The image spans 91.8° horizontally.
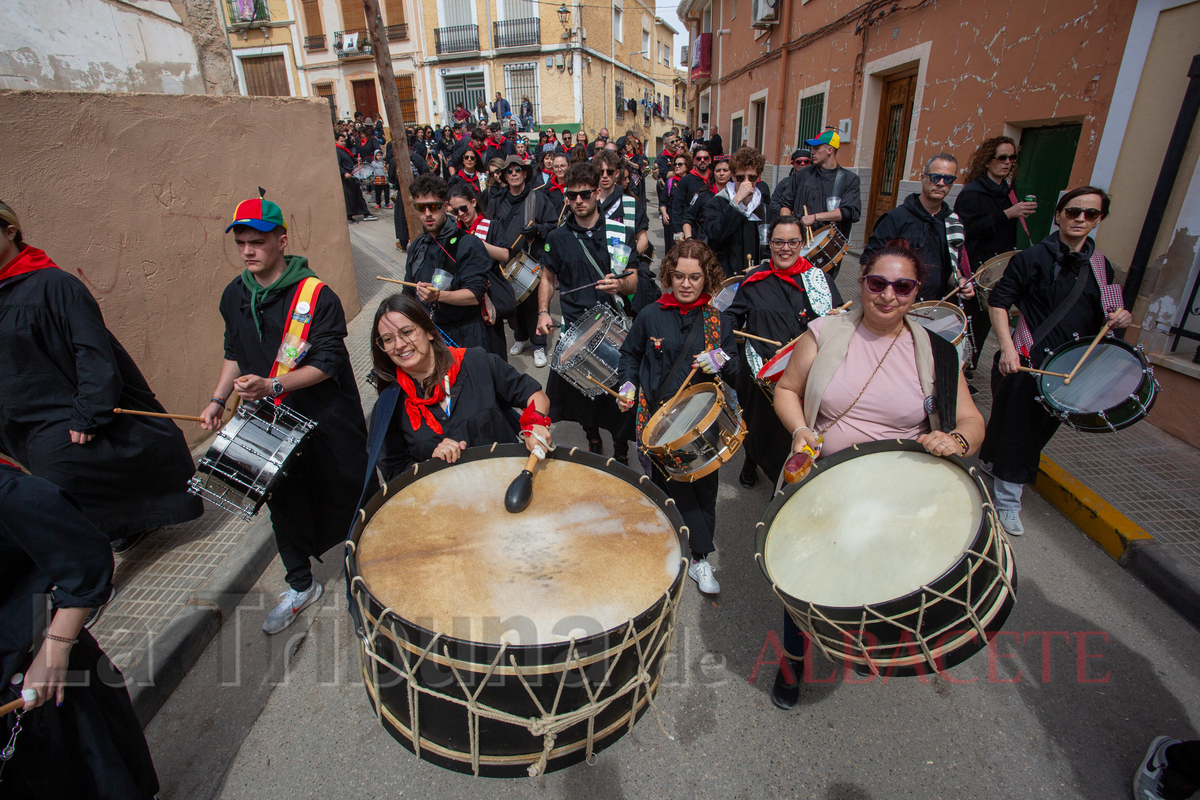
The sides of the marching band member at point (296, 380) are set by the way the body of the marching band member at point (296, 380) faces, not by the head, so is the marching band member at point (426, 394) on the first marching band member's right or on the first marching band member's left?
on the first marching band member's left

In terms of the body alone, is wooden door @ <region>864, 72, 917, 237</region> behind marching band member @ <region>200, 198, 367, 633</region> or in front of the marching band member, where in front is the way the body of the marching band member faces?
behind

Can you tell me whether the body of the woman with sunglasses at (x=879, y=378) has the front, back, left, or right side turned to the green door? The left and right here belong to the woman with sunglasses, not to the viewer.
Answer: back

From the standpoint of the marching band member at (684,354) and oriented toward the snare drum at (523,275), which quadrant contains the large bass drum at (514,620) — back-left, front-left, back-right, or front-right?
back-left

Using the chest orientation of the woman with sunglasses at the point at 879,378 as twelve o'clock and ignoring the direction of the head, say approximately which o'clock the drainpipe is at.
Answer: The drainpipe is roughly at 7 o'clock from the woman with sunglasses.

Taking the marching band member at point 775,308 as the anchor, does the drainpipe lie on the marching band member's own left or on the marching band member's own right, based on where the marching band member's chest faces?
on the marching band member's own left

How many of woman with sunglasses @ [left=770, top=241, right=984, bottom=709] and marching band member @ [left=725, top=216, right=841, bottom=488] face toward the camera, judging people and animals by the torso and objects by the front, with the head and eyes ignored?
2

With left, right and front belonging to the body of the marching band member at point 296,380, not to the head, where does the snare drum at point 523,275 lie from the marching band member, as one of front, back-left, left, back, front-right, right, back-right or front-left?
back

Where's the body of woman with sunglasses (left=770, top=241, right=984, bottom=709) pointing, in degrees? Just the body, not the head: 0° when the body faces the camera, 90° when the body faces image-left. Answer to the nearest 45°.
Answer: approximately 0°
